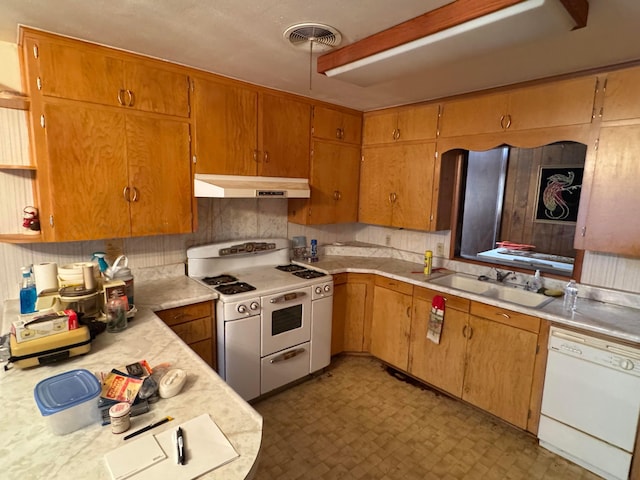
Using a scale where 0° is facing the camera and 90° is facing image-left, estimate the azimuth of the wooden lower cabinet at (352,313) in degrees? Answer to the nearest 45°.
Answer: approximately 0°

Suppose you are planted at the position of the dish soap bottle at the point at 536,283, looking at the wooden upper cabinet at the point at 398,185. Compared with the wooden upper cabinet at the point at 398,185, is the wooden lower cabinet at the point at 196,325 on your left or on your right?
left

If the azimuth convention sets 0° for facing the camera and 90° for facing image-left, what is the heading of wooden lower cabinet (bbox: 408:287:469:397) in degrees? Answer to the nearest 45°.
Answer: approximately 45°

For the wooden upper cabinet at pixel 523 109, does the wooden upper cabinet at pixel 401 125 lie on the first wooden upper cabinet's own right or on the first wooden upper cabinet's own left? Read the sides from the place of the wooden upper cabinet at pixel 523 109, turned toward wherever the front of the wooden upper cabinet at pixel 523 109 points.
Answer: on the first wooden upper cabinet's own right

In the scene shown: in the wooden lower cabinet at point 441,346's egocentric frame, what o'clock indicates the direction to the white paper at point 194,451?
The white paper is roughly at 11 o'clock from the wooden lower cabinet.

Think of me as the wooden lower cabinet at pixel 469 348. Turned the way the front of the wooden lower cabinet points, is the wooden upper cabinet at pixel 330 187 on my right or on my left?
on my right

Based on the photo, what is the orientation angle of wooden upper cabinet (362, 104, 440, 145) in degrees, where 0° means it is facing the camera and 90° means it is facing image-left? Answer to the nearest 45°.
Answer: approximately 45°

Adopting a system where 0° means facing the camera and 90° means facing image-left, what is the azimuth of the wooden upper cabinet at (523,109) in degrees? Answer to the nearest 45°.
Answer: approximately 45°

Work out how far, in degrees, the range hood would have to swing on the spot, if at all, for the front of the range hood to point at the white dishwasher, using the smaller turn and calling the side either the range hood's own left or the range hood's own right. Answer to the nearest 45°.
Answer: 0° — it already faces it
